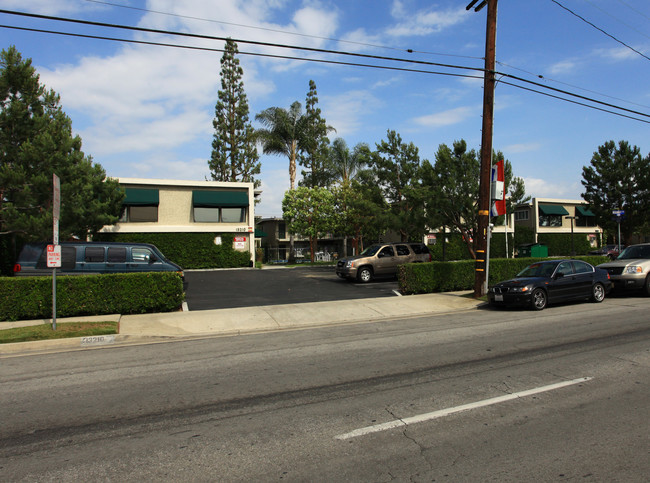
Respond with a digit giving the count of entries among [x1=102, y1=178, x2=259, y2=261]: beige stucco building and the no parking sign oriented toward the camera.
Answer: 2

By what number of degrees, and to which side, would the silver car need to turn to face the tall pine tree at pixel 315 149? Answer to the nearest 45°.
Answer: approximately 90° to its right

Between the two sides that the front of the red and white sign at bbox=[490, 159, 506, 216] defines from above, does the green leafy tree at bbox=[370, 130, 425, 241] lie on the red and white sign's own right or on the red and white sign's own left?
on the red and white sign's own right

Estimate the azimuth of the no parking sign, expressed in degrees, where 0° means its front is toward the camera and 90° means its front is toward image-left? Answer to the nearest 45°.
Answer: approximately 0°

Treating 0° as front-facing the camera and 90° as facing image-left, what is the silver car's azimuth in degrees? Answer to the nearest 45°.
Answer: approximately 45°

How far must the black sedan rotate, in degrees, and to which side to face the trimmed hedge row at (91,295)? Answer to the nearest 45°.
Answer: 0° — it already faces it
